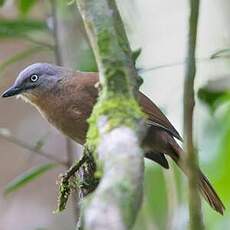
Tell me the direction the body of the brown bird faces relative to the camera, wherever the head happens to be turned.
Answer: to the viewer's left
